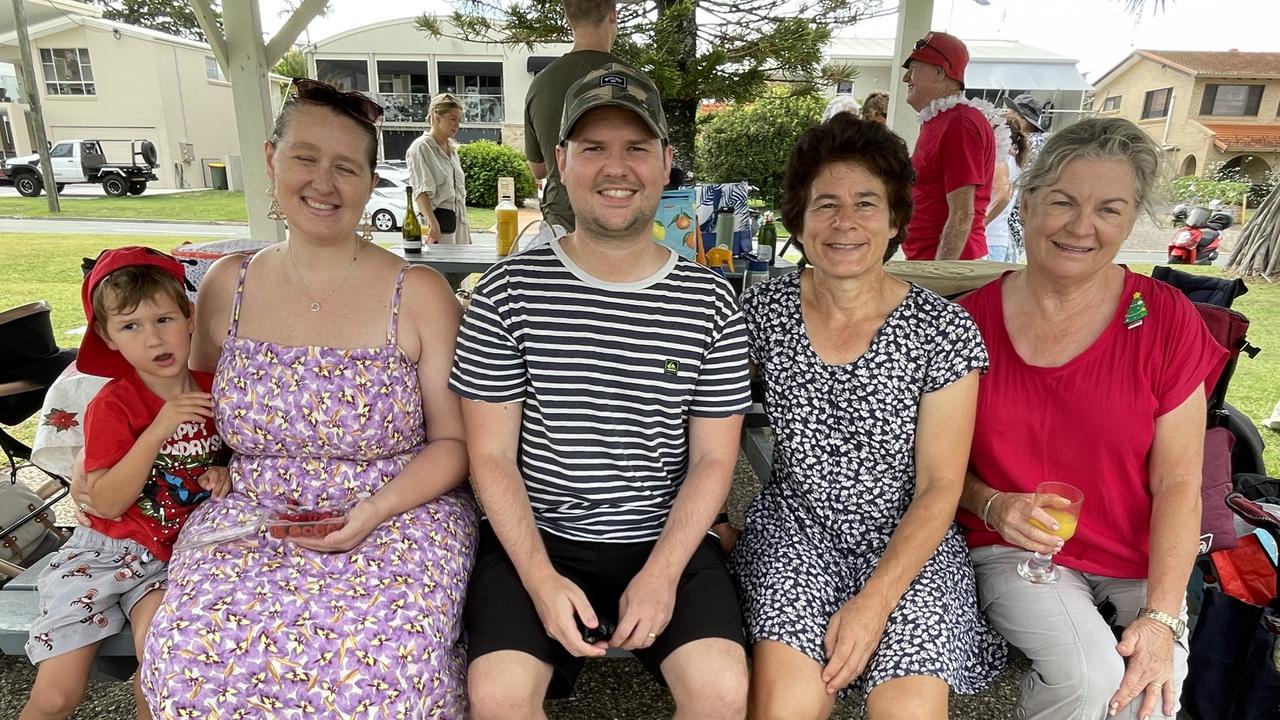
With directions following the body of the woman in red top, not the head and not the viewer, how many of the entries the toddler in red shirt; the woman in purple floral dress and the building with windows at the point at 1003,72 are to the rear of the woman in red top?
1

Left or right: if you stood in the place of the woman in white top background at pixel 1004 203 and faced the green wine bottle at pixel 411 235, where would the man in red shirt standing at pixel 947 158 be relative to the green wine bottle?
left

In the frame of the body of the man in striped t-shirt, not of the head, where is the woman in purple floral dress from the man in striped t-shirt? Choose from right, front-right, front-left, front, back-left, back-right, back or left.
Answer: right

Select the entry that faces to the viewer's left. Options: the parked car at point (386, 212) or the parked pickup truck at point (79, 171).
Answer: the parked pickup truck at point (79, 171)

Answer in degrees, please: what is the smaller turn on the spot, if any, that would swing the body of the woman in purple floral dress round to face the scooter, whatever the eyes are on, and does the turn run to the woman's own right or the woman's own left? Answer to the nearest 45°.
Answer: approximately 90° to the woman's own left

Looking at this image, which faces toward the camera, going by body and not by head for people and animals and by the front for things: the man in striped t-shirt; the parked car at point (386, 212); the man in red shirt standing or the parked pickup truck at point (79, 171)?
the man in striped t-shirt

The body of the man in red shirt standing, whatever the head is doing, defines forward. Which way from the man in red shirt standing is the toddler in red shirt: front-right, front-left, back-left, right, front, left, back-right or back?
front-left

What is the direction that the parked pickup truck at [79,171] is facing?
to the viewer's left

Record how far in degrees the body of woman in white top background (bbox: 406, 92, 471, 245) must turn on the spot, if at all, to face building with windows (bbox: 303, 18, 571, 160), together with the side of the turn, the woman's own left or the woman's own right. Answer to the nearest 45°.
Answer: approximately 135° to the woman's own left

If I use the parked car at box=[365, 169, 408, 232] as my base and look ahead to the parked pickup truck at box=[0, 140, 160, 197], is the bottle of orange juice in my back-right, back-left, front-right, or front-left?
back-left

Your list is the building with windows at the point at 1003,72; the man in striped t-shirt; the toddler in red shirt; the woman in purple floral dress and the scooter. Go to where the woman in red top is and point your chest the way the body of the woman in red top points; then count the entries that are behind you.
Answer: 2
